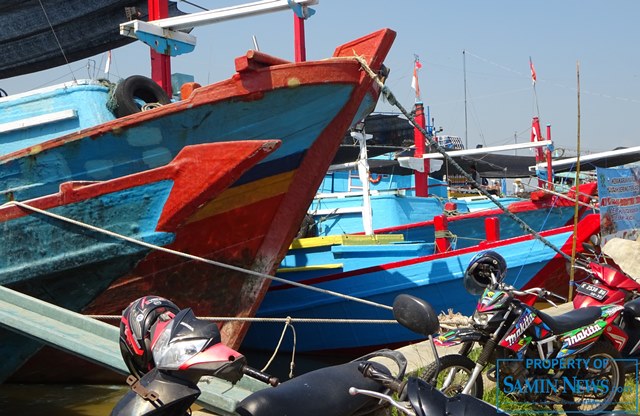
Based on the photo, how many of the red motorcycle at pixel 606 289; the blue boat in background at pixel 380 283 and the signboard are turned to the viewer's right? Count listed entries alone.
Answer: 1

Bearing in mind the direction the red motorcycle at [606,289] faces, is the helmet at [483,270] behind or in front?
in front

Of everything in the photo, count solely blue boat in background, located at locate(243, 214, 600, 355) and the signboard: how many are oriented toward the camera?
1

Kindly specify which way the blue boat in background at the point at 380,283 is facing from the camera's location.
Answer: facing to the right of the viewer

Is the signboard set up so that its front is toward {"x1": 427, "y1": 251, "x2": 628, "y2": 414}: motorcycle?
yes

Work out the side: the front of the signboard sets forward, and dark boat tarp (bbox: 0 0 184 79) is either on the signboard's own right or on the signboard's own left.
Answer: on the signboard's own right

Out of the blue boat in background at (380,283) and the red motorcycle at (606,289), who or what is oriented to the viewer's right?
the blue boat in background

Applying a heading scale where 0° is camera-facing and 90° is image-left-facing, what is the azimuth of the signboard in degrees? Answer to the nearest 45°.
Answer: approximately 0°

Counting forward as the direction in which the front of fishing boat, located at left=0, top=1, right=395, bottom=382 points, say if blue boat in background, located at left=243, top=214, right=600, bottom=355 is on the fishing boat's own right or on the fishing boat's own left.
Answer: on the fishing boat's own left

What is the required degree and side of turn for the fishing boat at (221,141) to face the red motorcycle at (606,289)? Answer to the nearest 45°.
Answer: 0° — it already faces it

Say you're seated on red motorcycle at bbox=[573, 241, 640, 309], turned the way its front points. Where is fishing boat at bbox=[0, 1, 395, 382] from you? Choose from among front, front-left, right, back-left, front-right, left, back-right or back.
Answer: front-right

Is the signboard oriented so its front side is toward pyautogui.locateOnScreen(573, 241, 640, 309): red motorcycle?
yes

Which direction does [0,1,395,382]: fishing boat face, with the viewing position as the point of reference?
facing the viewer and to the right of the viewer

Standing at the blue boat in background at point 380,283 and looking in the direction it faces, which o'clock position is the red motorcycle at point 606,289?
The red motorcycle is roughly at 2 o'clock from the blue boat in background.
